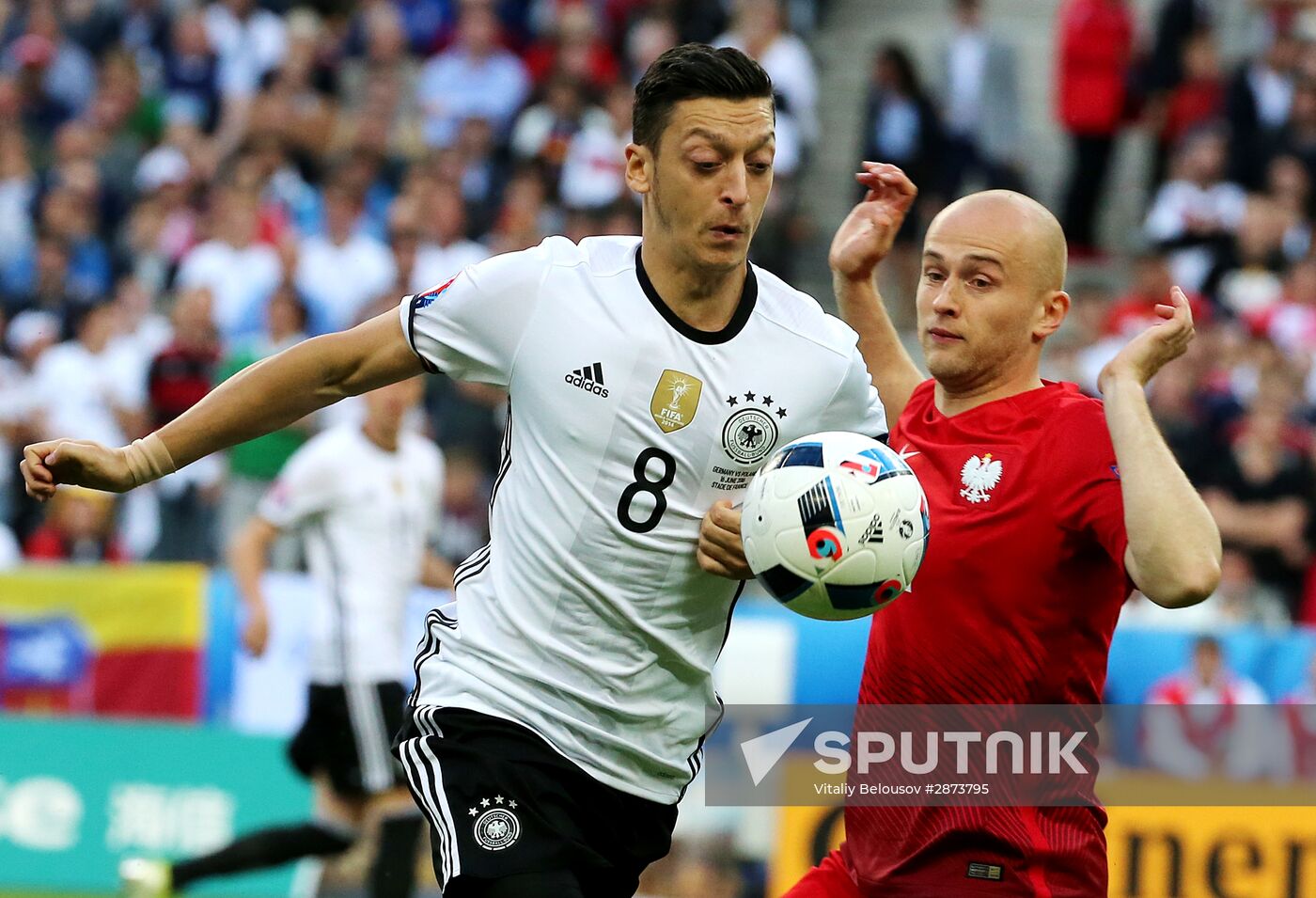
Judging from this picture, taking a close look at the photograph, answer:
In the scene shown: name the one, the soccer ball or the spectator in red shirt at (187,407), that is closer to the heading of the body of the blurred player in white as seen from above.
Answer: the soccer ball

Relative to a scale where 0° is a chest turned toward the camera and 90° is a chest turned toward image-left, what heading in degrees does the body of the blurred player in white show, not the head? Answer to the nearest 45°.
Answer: approximately 315°

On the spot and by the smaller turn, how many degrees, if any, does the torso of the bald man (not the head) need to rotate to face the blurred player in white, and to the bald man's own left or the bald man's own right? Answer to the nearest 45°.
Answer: approximately 90° to the bald man's own right

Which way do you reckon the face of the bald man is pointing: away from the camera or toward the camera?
toward the camera

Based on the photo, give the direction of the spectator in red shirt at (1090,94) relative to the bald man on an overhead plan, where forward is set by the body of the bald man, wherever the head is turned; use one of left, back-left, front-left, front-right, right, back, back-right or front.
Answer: back-right

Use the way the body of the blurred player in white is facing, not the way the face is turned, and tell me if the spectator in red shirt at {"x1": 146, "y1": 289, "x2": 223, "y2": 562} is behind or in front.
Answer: behind

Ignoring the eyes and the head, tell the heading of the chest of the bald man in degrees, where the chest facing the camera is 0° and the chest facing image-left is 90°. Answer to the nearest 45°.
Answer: approximately 45°

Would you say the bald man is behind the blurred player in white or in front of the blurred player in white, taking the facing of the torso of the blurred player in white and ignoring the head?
in front

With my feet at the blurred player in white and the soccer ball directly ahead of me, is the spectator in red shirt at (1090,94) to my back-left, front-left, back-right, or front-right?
back-left

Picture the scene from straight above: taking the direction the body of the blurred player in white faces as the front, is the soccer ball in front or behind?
in front

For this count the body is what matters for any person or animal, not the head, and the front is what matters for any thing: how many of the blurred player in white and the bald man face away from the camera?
0

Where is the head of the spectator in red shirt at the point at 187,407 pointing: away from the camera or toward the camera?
toward the camera
